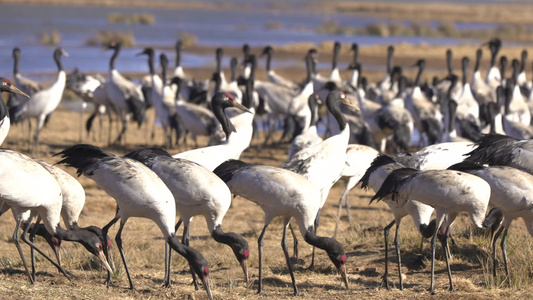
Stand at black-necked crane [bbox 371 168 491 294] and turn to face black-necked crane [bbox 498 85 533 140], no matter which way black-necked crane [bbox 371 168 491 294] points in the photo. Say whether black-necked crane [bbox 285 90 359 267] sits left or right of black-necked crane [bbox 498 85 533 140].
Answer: left

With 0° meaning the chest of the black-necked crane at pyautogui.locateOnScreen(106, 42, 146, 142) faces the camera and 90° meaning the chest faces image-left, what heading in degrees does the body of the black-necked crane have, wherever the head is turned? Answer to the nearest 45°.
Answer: approximately 45°

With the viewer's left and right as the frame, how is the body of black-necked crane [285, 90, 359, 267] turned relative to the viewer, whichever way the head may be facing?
facing to the right of the viewer

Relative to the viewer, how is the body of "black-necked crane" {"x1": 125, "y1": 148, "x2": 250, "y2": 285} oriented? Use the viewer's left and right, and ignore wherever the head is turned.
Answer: facing to the right of the viewer

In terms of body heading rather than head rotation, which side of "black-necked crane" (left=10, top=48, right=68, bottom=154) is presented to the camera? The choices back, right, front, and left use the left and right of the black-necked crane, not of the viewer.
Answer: right

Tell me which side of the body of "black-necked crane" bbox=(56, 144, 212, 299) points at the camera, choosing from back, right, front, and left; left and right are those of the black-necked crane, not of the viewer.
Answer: right

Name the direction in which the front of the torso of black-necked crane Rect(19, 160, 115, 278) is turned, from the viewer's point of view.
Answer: to the viewer's right

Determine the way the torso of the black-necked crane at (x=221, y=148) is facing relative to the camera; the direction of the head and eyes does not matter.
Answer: to the viewer's right

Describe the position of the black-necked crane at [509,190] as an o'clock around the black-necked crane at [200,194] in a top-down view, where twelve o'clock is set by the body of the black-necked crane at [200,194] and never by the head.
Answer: the black-necked crane at [509,190] is roughly at 12 o'clock from the black-necked crane at [200,194].

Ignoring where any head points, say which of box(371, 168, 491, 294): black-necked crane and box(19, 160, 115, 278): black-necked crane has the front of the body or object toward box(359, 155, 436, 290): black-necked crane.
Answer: box(19, 160, 115, 278): black-necked crane

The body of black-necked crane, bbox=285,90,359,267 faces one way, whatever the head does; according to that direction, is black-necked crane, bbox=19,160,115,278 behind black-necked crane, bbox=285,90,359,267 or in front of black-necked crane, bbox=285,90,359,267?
behind
